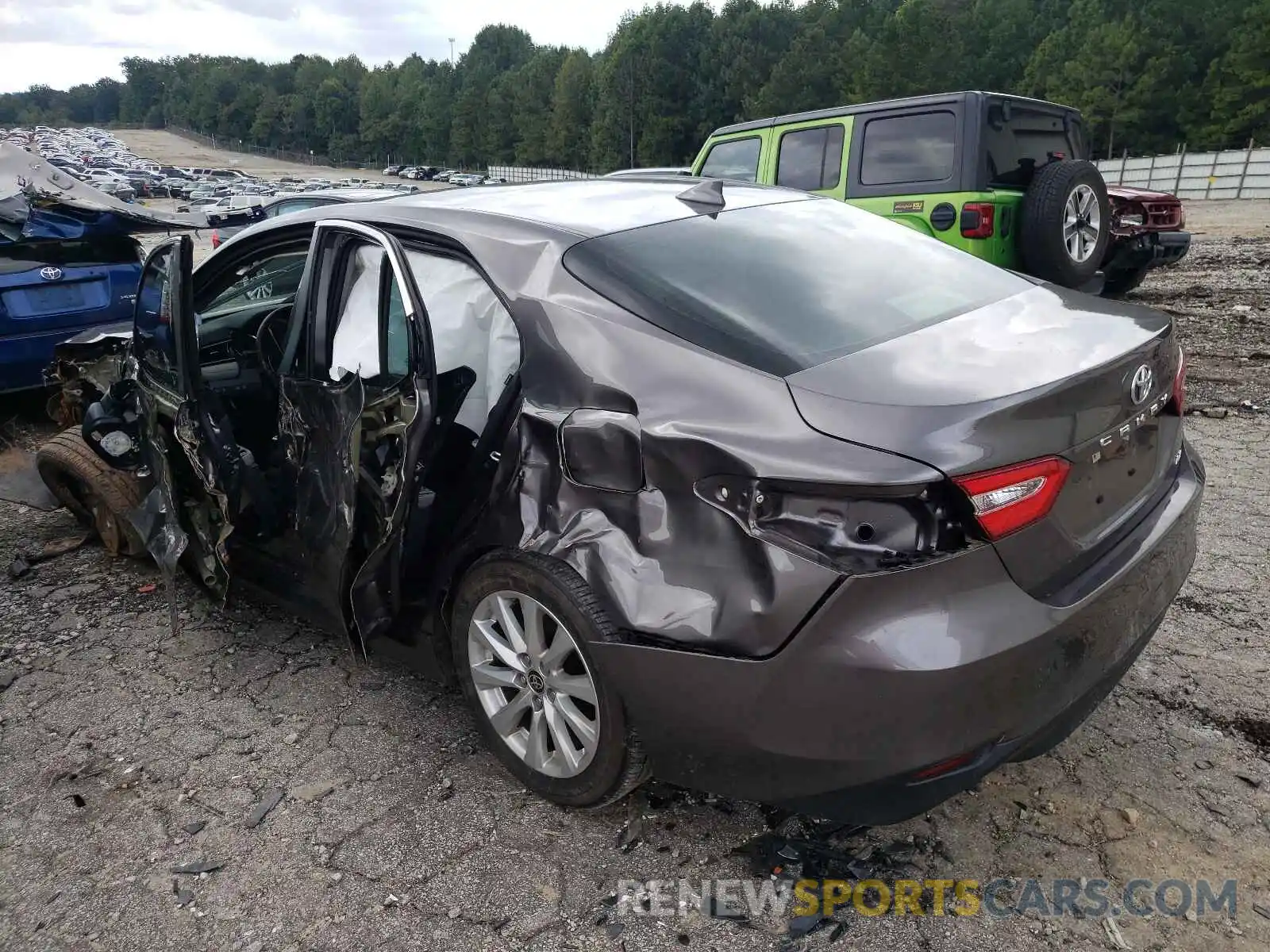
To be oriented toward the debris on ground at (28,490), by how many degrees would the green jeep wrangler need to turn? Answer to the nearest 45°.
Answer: approximately 90° to its left

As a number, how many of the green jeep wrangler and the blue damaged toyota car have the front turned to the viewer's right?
0

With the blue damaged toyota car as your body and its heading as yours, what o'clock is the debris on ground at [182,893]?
The debris on ground is roughly at 6 o'clock from the blue damaged toyota car.

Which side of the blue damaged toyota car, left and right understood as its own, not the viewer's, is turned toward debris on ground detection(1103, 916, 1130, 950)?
back

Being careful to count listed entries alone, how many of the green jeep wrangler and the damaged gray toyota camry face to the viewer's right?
0

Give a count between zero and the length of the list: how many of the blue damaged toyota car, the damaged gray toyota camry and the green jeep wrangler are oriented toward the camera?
0

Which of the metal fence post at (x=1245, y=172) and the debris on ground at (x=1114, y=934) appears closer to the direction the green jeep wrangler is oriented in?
the metal fence post

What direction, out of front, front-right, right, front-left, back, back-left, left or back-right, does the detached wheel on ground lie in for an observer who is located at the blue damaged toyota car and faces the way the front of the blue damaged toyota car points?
back

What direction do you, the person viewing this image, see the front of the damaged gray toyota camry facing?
facing away from the viewer and to the left of the viewer

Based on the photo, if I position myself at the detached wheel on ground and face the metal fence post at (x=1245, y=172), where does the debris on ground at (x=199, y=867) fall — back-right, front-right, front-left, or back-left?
back-right

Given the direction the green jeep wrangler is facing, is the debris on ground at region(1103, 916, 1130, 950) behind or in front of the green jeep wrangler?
behind

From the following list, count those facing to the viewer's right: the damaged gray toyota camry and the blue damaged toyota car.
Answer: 0

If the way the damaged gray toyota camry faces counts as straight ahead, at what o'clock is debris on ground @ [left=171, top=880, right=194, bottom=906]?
The debris on ground is roughly at 8 o'clock from the damaged gray toyota camry.

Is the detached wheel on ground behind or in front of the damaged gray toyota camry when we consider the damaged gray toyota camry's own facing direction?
in front

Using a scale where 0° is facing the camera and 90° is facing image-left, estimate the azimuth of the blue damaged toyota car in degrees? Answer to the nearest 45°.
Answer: approximately 180°
